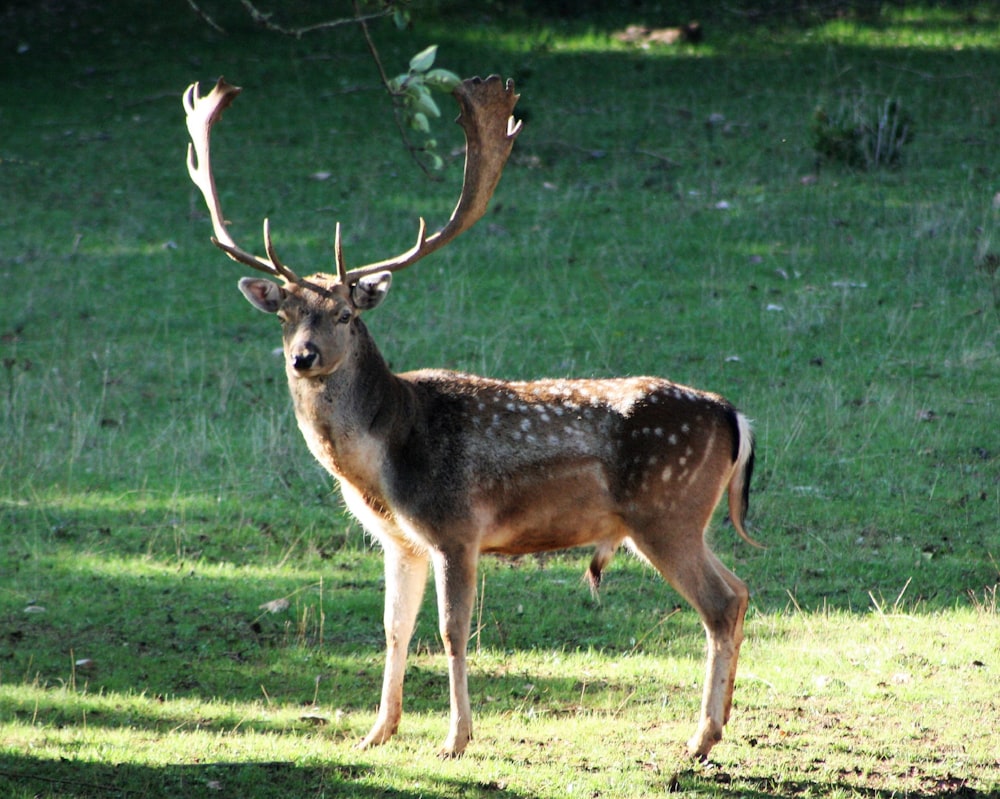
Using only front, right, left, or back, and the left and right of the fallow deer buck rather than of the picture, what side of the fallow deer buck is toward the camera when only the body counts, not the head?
left
